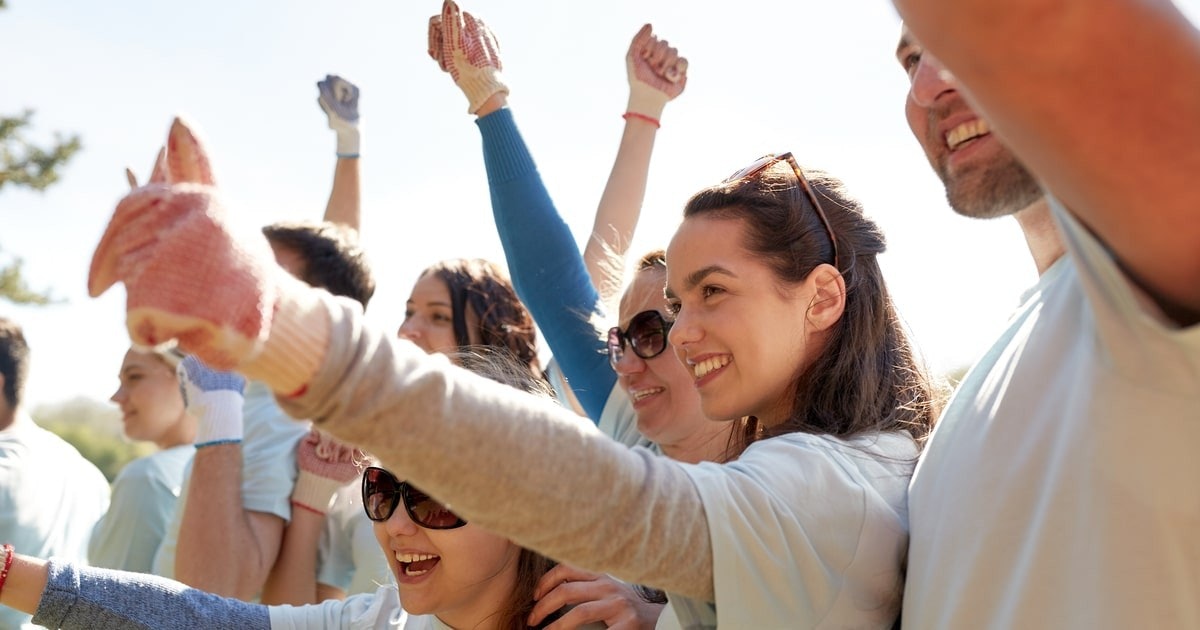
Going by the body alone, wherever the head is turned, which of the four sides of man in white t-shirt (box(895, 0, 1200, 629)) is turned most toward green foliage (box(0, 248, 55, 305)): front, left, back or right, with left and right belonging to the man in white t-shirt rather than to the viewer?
right

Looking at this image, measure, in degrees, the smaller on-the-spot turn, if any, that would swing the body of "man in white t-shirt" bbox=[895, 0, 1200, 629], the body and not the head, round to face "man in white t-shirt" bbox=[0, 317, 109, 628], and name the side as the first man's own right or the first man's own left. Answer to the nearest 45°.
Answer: approximately 90° to the first man's own right

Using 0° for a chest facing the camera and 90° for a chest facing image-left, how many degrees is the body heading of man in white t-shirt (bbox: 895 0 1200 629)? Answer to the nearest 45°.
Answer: approximately 45°
